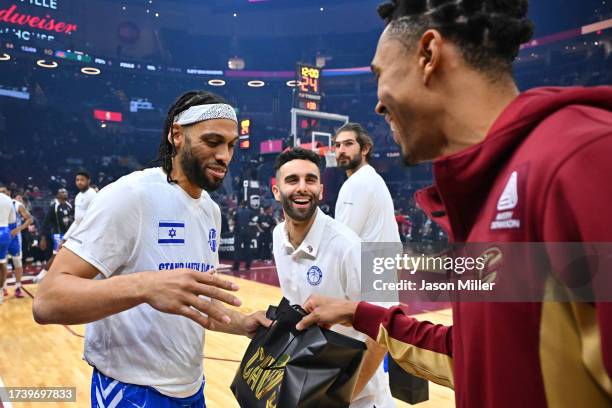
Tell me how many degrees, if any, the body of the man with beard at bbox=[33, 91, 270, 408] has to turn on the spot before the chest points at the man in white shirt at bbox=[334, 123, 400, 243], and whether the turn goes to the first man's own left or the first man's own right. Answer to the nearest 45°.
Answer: approximately 90° to the first man's own left

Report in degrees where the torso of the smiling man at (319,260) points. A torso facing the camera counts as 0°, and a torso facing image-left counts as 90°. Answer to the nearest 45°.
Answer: approximately 45°

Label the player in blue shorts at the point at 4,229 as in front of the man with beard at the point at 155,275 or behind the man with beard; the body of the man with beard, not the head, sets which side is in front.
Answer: behind

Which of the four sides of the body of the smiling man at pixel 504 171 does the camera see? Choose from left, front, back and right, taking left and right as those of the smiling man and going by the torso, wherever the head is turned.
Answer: left

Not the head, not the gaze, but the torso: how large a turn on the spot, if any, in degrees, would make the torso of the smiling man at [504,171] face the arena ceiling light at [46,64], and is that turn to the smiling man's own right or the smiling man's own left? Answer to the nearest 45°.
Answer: approximately 45° to the smiling man's own right

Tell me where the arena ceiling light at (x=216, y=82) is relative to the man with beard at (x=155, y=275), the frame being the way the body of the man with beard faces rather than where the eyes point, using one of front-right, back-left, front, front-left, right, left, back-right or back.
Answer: back-left

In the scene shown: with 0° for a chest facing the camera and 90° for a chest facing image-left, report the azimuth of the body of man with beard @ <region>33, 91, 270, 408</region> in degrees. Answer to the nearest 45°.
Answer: approximately 315°

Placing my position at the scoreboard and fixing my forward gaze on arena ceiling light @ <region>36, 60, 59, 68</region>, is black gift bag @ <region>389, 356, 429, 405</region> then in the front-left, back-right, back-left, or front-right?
back-left
